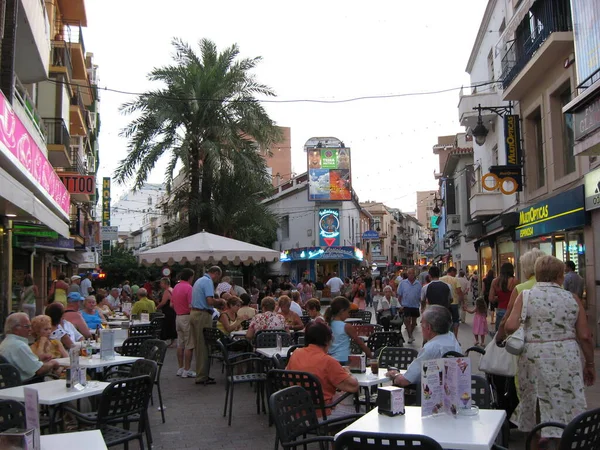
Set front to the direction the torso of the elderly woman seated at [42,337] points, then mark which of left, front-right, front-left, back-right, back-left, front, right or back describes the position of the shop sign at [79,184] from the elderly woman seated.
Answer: back-left

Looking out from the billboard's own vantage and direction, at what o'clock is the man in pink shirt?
The man in pink shirt is roughly at 12 o'clock from the billboard.

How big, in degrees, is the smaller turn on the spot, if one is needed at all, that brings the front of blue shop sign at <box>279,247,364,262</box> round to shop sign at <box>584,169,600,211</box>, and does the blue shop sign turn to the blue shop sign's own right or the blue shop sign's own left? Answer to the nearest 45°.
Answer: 0° — it already faces it

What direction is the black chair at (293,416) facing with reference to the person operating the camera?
facing away from the viewer and to the right of the viewer

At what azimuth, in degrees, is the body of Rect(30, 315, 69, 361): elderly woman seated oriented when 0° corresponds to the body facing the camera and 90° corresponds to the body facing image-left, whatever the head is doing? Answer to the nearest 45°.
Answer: approximately 315°

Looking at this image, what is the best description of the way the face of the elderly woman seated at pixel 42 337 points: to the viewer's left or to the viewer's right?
to the viewer's right

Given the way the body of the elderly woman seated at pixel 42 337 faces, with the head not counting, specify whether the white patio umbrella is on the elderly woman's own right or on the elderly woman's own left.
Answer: on the elderly woman's own left
